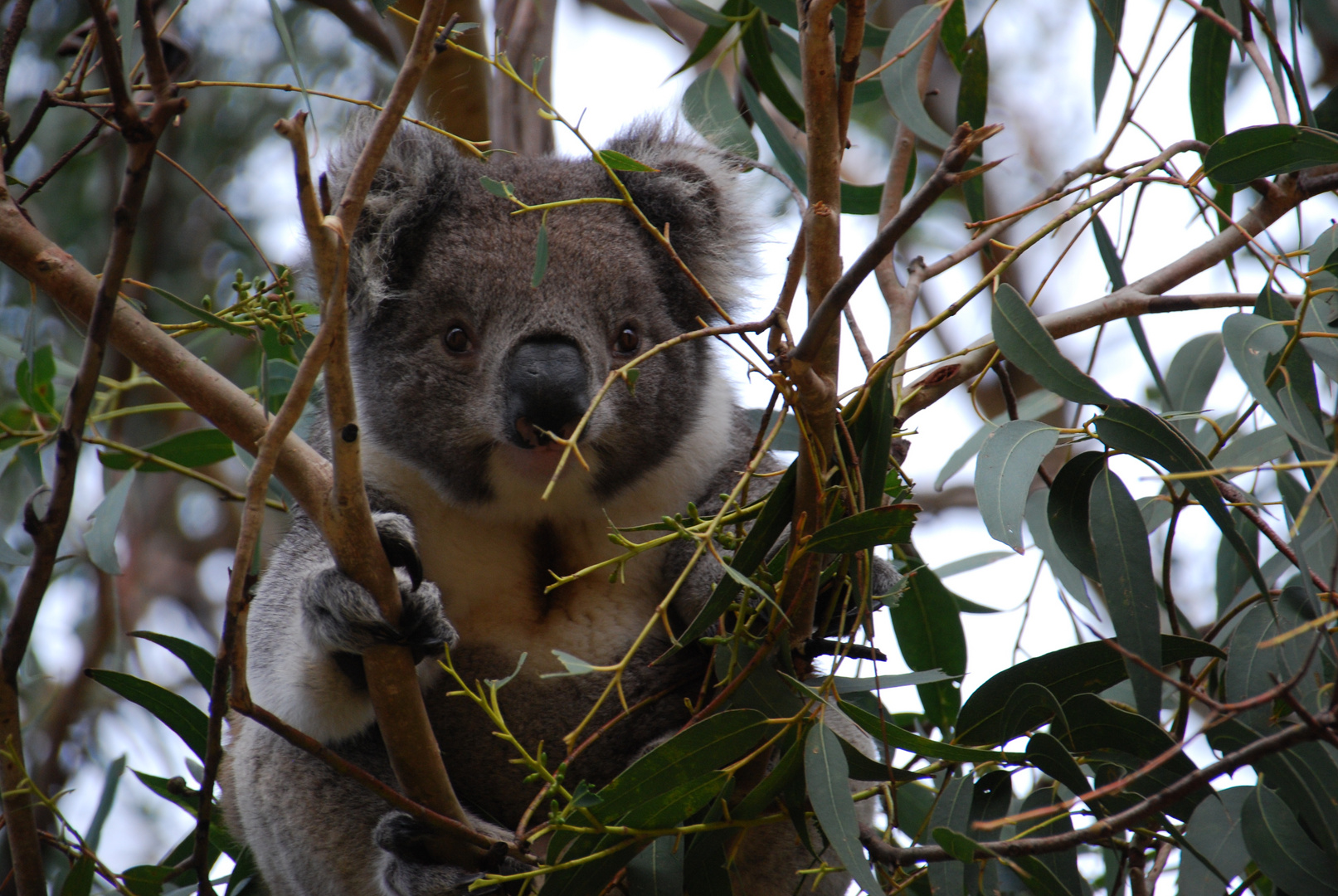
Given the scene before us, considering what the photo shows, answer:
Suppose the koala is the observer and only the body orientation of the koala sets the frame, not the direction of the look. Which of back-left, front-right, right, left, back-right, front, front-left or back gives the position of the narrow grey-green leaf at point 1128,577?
front-left

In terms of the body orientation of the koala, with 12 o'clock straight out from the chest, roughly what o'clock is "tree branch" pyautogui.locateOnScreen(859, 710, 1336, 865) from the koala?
The tree branch is roughly at 9 o'clock from the koala.

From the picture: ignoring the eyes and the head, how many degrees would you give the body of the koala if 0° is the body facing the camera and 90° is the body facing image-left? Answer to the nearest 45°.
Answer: approximately 0°

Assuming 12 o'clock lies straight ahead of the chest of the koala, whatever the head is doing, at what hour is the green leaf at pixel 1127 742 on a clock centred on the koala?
The green leaf is roughly at 10 o'clock from the koala.

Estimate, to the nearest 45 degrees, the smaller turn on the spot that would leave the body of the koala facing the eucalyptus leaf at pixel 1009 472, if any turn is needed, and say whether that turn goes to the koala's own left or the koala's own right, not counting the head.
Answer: approximately 45° to the koala's own left

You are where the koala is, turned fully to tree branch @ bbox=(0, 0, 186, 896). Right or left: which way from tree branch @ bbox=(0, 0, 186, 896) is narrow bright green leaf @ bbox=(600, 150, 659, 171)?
left

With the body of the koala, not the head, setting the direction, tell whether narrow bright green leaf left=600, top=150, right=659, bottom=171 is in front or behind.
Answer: in front

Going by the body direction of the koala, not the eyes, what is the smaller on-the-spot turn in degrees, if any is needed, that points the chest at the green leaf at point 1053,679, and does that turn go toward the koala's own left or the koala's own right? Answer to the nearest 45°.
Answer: approximately 45° to the koala's own left
